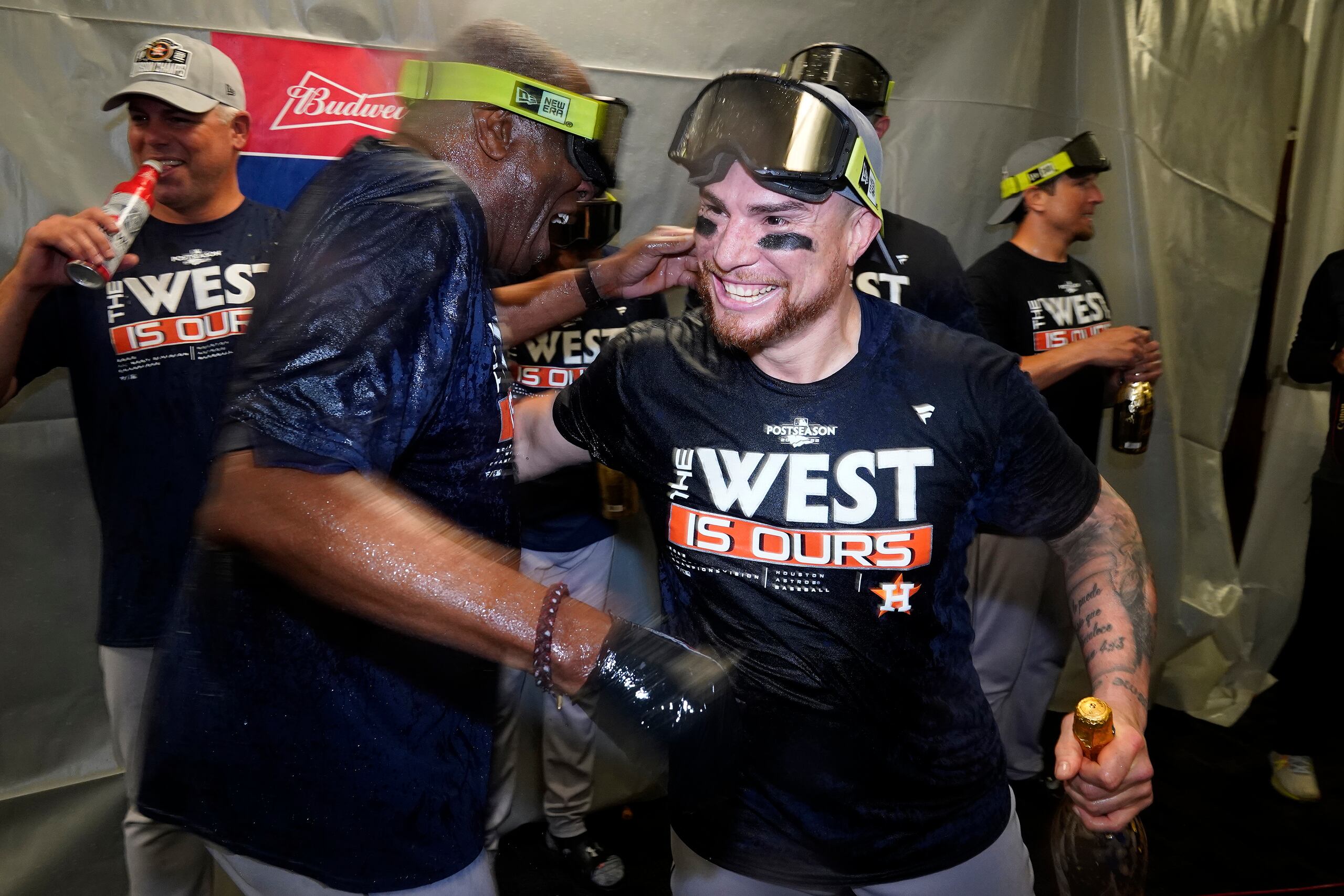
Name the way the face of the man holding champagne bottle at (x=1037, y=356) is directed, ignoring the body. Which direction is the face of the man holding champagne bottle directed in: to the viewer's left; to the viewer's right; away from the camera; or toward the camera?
to the viewer's right

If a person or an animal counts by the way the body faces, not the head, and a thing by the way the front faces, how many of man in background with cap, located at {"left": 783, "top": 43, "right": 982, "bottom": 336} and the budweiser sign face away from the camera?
0

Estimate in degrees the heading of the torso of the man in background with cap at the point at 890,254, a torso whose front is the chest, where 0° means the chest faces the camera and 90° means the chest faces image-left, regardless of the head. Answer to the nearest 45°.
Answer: approximately 45°

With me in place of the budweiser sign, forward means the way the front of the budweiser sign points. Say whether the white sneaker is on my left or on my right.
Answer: on my left

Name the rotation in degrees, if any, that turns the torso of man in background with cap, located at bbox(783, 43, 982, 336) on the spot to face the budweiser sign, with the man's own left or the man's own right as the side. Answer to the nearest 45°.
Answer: approximately 45° to the man's own right

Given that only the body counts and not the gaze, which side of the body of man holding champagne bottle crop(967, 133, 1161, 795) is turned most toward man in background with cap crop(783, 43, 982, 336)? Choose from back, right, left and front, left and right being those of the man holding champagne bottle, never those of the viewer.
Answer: right

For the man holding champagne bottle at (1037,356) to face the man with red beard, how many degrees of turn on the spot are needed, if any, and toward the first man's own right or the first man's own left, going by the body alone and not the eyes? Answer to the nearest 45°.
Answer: approximately 45° to the first man's own right

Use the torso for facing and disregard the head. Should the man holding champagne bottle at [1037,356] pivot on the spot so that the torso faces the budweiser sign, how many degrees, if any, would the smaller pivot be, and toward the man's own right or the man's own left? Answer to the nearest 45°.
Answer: approximately 90° to the man's own right

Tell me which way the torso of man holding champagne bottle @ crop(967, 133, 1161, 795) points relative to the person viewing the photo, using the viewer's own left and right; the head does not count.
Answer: facing the viewer and to the right of the viewer

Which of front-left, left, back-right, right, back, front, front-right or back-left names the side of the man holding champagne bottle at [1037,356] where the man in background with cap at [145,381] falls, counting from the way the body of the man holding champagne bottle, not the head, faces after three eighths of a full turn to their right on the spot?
front-left
